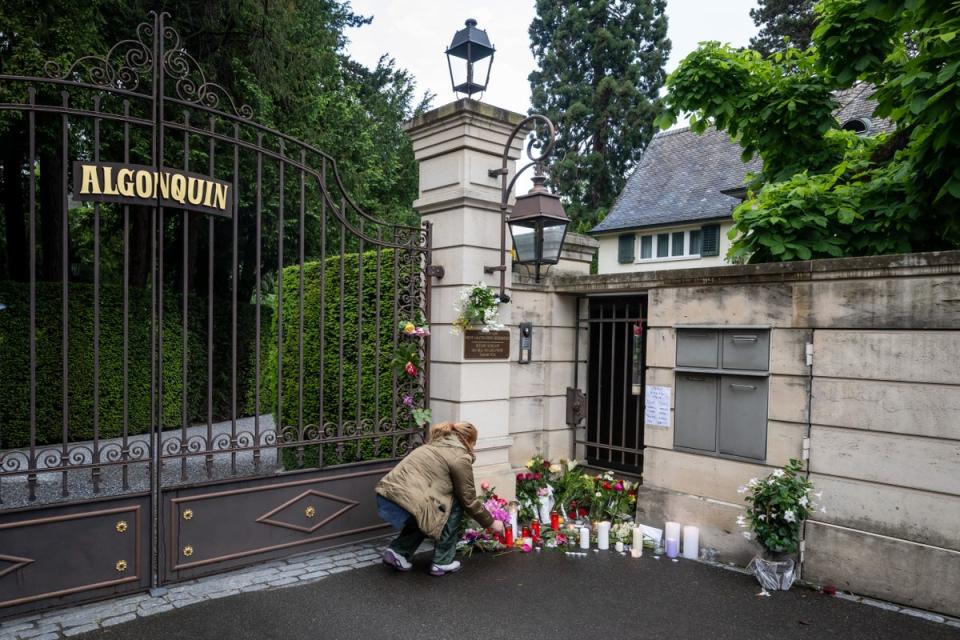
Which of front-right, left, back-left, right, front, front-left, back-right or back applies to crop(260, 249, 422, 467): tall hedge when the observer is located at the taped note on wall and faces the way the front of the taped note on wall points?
right

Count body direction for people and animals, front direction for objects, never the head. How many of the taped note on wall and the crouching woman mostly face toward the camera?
1

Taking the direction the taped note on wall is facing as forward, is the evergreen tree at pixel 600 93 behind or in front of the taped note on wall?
behind

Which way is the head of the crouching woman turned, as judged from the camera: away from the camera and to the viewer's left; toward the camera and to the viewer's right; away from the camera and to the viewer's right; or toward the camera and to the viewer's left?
away from the camera and to the viewer's right

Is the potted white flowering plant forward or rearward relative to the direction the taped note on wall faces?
forward

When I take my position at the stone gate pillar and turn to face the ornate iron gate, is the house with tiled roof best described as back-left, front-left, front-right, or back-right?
back-right

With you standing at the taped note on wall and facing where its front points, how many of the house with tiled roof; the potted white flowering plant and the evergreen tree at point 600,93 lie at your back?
2

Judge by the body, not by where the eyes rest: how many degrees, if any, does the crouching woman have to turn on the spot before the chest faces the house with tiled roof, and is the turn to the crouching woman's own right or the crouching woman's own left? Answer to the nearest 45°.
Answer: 0° — they already face it

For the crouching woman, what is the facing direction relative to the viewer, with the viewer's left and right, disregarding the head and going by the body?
facing away from the viewer and to the right of the viewer

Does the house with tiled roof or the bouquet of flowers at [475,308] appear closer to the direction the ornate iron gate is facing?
the bouquet of flowers

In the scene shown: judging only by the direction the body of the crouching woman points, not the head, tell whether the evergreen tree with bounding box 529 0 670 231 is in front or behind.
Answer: in front
